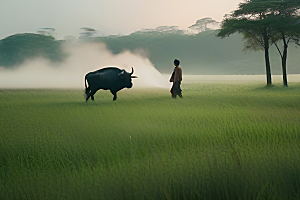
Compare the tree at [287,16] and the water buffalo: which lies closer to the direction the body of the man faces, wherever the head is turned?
the water buffalo

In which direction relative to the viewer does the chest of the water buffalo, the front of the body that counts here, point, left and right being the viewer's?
facing to the right of the viewer

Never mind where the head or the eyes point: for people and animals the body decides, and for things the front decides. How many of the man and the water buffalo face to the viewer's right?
1

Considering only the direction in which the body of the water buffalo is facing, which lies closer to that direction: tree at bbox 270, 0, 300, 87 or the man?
the man

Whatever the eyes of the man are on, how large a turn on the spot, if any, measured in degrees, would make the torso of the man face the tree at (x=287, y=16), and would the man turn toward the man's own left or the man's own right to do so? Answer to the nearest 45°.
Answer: approximately 135° to the man's own right

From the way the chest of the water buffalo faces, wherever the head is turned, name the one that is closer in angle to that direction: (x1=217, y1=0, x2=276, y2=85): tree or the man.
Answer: the man

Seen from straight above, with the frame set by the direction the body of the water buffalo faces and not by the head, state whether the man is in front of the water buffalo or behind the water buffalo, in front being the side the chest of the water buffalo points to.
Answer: in front

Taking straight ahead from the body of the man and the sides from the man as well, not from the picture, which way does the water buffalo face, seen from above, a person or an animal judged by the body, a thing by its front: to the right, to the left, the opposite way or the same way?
the opposite way

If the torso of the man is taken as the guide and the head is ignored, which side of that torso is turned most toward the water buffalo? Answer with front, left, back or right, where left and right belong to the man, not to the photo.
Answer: front

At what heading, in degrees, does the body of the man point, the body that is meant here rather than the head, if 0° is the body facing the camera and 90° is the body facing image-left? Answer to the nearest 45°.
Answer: approximately 90°

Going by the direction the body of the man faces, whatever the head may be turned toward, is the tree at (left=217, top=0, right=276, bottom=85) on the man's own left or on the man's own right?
on the man's own right

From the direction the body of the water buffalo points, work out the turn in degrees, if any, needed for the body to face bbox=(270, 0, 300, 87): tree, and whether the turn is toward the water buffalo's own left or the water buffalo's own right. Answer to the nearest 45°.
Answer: approximately 45° to the water buffalo's own left
